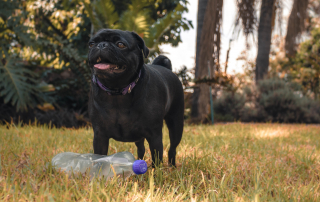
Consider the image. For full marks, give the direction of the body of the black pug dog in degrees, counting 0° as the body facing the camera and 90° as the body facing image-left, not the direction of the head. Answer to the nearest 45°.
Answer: approximately 45°

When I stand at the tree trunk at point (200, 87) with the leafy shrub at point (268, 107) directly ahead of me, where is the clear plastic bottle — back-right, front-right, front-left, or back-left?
back-right

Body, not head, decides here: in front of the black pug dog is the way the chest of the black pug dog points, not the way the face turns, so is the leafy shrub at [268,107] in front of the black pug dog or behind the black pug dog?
behind

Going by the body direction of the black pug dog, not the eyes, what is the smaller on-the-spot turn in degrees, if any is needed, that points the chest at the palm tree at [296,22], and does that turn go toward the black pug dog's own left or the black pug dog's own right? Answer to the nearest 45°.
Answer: approximately 180°

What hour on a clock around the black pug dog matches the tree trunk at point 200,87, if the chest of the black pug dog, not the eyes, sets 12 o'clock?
The tree trunk is roughly at 5 o'clock from the black pug dog.

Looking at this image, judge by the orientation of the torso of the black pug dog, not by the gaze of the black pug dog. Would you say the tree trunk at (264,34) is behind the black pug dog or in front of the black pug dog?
behind

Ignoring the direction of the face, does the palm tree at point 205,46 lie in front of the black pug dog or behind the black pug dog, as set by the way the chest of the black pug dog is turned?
behind
